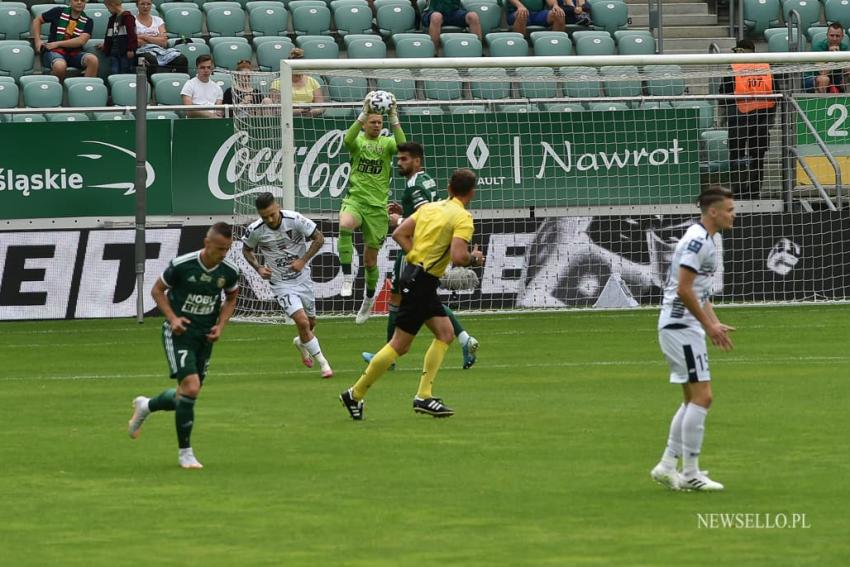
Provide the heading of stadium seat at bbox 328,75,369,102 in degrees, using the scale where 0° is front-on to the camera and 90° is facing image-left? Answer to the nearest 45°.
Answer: approximately 0°

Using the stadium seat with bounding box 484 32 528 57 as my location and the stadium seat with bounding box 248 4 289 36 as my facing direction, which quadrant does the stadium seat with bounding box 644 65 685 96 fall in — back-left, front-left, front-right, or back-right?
back-left

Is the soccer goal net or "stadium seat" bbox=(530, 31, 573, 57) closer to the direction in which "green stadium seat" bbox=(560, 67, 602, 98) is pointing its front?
the soccer goal net

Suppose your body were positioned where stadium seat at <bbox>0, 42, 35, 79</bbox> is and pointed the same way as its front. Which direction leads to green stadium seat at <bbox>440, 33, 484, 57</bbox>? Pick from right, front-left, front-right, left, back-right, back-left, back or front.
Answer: left

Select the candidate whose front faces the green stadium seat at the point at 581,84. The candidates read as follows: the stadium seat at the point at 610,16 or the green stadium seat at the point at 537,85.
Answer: the stadium seat

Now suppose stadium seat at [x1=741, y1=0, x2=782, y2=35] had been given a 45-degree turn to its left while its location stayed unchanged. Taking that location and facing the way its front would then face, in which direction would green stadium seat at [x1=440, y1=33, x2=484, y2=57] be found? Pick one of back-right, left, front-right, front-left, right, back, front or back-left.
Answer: right

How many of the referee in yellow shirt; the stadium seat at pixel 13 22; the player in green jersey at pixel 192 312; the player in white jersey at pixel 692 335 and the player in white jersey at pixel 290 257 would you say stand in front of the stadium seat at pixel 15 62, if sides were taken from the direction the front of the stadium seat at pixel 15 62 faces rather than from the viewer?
4

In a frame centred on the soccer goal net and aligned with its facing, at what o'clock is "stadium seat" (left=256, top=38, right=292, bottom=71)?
The stadium seat is roughly at 4 o'clock from the soccer goal net.

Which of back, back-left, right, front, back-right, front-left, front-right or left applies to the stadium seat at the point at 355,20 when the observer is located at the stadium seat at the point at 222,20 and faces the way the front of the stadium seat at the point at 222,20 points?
left

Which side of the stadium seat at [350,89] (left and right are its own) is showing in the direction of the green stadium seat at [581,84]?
left

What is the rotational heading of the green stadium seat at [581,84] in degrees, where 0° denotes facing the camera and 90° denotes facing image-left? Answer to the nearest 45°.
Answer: approximately 0°

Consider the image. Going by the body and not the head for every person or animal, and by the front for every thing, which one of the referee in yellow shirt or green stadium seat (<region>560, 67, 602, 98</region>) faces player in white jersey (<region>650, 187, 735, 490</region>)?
the green stadium seat
